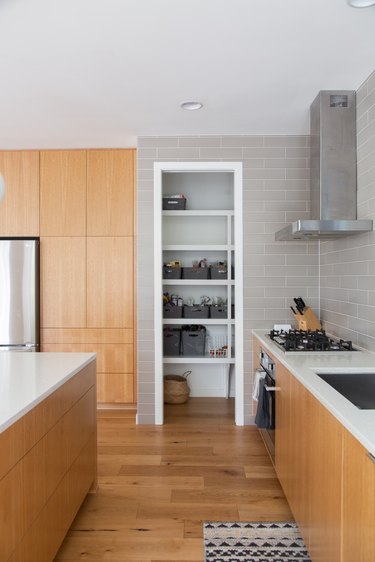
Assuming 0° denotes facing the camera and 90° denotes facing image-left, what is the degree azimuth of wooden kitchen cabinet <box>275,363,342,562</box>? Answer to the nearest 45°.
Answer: approximately 90°

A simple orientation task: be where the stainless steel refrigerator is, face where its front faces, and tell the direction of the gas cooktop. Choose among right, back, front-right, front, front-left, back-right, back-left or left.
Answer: front-left

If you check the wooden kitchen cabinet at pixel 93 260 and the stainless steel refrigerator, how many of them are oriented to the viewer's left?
0

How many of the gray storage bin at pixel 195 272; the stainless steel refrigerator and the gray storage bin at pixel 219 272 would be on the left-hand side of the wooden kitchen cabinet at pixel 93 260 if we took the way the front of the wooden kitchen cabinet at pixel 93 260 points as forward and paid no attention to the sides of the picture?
2

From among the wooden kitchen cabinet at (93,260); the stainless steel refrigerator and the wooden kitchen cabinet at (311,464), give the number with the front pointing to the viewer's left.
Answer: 1

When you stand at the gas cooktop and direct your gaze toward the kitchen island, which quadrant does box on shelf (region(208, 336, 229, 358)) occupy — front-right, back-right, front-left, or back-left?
back-right

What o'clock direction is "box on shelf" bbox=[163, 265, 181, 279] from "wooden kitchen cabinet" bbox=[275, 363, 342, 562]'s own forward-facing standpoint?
The box on shelf is roughly at 2 o'clock from the wooden kitchen cabinet.
